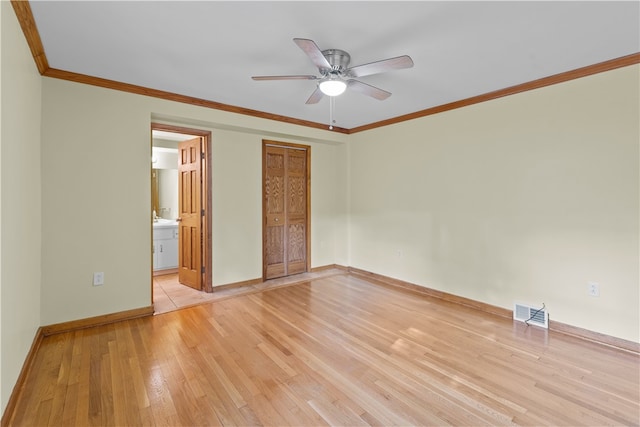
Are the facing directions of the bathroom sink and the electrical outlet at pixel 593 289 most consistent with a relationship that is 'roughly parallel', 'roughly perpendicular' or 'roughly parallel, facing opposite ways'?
roughly perpendicular

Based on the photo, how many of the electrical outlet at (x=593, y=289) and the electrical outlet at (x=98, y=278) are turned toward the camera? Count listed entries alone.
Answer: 2

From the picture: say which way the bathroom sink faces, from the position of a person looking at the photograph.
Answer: facing the viewer

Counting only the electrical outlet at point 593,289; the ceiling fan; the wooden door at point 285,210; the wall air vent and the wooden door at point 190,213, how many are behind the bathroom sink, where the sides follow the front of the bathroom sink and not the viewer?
0

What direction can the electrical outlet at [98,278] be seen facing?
toward the camera

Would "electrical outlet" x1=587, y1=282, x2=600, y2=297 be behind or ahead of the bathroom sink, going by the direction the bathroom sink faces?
ahead

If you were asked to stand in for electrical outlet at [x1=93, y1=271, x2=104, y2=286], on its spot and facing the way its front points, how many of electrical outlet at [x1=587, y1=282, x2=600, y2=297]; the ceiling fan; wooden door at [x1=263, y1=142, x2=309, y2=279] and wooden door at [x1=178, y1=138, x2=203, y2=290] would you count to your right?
0

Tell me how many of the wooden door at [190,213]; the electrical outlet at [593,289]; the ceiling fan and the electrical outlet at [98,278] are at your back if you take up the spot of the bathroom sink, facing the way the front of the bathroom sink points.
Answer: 0

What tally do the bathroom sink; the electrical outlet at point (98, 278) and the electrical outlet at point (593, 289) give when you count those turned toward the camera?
3

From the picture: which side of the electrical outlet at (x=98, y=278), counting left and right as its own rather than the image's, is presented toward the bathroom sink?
back

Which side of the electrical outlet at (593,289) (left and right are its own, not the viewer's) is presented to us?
front

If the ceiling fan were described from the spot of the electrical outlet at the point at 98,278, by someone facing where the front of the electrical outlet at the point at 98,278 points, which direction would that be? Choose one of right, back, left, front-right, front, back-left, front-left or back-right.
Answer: front-left

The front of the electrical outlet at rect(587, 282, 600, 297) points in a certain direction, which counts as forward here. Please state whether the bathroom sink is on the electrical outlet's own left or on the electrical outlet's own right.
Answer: on the electrical outlet's own right

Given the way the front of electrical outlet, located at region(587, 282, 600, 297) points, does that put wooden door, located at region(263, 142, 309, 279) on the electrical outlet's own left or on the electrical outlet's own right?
on the electrical outlet's own right

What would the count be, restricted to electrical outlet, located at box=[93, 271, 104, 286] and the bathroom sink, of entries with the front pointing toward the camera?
2

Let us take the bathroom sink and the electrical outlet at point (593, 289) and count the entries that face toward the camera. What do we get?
2

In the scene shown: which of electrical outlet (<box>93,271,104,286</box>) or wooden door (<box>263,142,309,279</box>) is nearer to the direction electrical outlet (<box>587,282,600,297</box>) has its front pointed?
the electrical outlet

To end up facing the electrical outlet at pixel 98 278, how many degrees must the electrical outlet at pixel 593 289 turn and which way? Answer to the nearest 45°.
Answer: approximately 45° to its right
